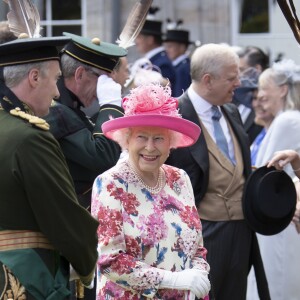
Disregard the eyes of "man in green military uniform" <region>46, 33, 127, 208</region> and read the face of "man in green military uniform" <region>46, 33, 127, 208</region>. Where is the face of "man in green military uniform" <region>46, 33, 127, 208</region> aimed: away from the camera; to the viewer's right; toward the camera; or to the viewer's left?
to the viewer's right

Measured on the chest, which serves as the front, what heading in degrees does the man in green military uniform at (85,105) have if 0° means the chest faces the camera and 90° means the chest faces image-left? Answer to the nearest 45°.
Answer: approximately 270°

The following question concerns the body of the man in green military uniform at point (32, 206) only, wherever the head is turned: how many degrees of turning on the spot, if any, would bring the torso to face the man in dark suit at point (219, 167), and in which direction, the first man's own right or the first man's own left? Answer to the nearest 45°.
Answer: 0° — they already face them

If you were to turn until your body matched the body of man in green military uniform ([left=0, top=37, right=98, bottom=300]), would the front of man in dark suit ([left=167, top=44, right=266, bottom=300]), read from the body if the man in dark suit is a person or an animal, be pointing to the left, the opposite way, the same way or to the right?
to the right

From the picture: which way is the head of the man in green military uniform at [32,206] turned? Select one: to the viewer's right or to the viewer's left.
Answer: to the viewer's right

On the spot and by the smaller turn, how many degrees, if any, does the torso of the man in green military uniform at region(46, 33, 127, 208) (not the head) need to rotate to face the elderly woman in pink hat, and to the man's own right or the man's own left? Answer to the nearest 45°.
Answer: approximately 90° to the man's own right

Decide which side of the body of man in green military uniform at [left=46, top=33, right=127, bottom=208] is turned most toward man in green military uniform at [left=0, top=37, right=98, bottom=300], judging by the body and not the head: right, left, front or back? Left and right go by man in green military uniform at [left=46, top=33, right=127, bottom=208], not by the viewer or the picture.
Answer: right
